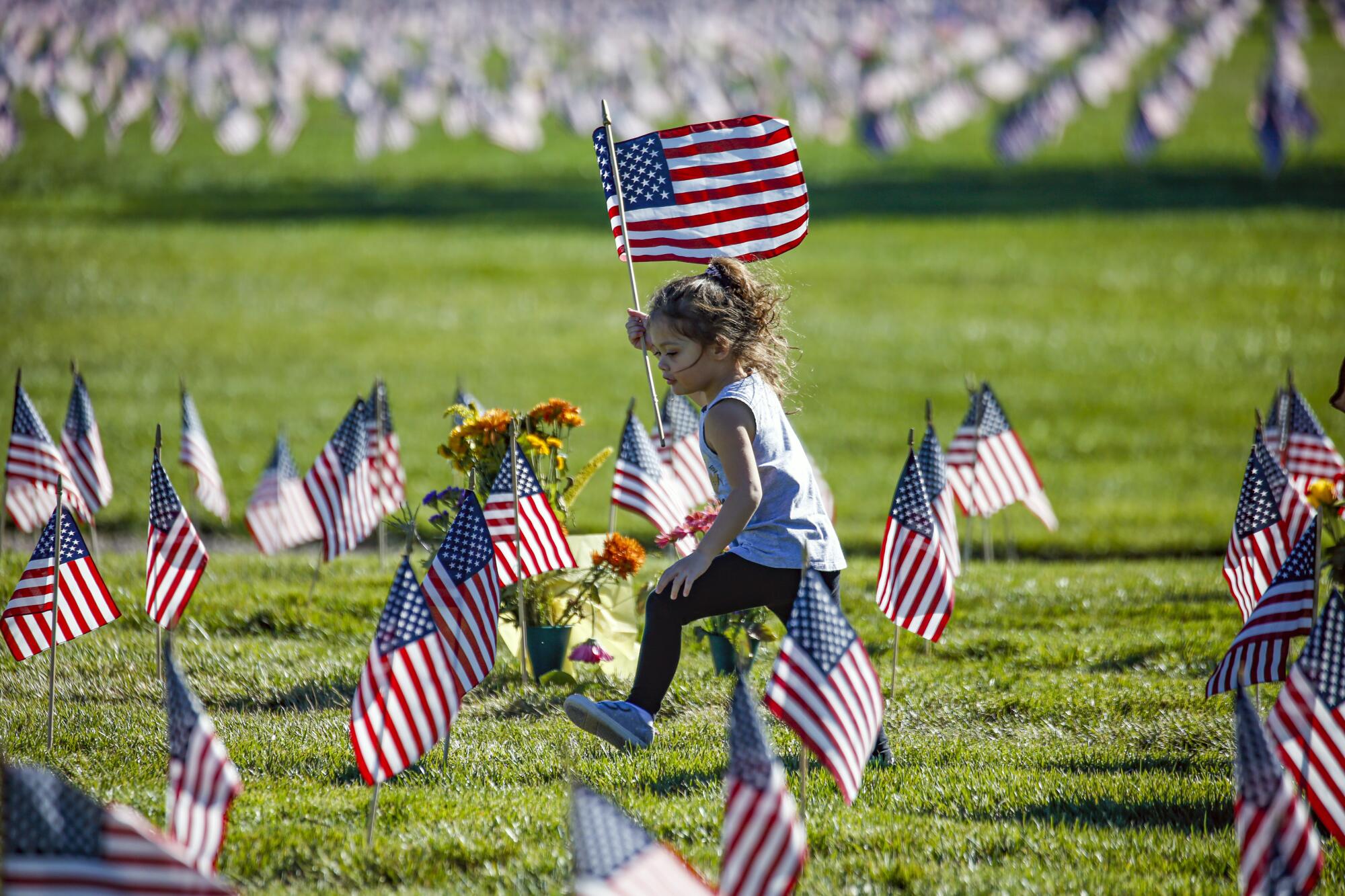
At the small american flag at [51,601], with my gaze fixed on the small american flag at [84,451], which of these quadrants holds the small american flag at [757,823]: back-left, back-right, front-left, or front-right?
back-right

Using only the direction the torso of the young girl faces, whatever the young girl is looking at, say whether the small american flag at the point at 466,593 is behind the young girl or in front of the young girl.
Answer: in front

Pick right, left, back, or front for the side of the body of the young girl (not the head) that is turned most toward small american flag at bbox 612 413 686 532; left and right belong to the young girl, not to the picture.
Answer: right

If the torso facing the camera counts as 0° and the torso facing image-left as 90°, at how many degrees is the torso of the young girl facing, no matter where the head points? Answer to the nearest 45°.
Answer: approximately 90°

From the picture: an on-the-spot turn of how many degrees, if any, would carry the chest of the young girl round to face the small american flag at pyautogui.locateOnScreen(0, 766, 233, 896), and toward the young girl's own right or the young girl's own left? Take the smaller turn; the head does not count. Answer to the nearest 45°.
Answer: approximately 45° to the young girl's own left

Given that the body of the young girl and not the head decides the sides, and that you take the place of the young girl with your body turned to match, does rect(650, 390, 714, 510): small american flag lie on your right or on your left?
on your right

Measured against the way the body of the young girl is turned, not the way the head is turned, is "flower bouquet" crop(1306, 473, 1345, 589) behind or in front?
behind

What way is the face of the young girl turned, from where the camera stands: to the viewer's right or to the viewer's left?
to the viewer's left

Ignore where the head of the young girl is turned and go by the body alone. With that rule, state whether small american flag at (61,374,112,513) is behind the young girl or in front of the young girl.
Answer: in front
